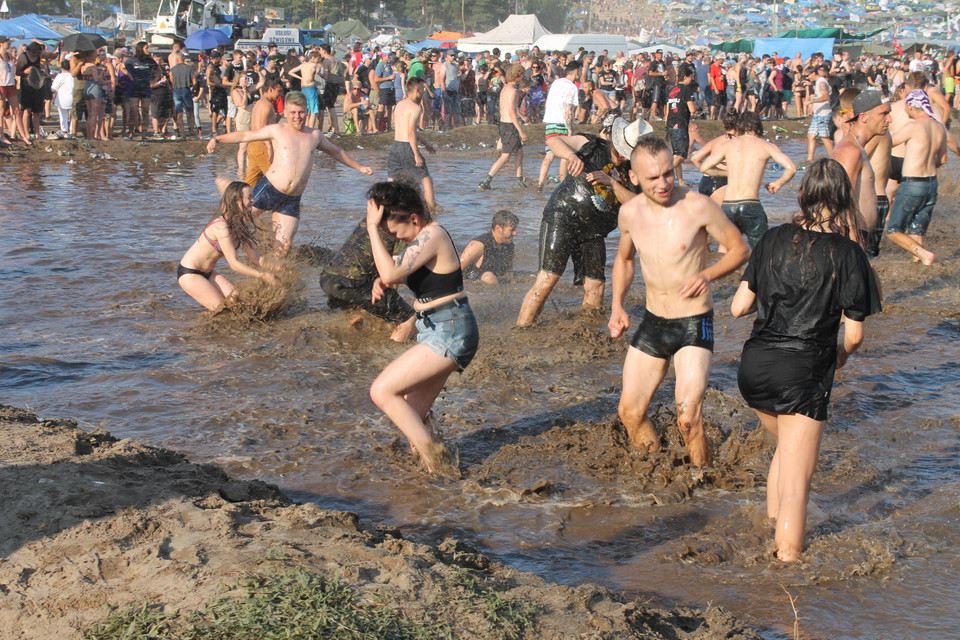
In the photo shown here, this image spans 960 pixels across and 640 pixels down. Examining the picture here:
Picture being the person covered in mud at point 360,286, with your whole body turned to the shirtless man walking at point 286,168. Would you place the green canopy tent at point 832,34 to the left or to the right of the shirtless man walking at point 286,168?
right

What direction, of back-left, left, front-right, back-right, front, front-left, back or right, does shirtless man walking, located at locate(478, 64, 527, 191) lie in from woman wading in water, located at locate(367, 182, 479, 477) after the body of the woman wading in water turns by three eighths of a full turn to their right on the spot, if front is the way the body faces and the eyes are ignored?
front-left

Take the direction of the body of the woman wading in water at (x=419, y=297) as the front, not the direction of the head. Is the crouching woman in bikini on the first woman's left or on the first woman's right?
on the first woman's right

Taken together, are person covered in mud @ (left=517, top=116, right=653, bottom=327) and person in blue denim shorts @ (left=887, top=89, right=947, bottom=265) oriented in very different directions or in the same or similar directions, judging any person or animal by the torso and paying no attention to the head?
very different directions

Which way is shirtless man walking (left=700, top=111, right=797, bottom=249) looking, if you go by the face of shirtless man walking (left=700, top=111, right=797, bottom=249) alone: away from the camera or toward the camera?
away from the camera

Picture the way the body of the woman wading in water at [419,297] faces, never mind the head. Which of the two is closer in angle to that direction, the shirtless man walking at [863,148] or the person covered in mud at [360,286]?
the person covered in mud

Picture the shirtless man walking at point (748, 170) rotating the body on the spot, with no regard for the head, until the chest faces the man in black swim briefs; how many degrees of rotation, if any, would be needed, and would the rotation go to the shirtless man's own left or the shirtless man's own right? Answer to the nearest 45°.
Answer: approximately 180°

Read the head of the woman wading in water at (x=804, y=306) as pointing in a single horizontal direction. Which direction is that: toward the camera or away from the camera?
away from the camera

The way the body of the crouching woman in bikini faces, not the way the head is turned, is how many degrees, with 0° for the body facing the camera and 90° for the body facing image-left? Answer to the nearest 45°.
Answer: approximately 270°

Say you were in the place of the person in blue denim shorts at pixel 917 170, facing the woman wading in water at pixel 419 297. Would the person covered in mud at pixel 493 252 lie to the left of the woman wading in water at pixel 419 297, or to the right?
right
